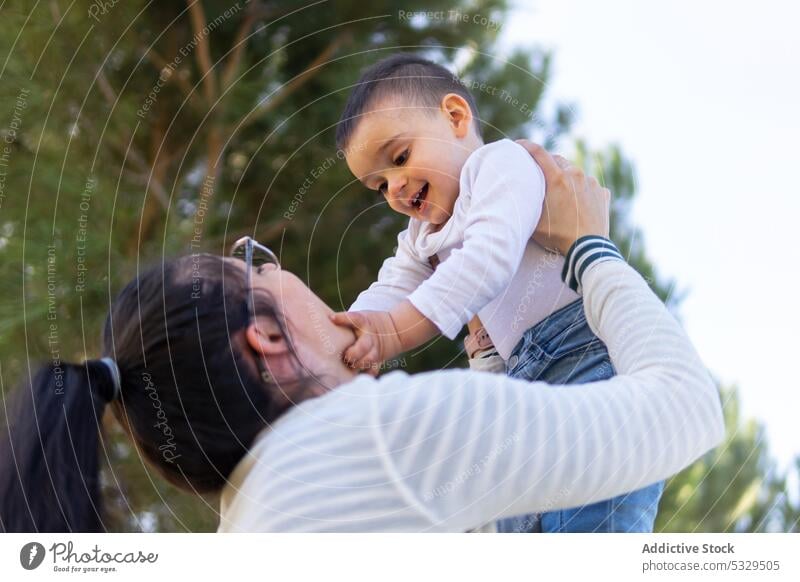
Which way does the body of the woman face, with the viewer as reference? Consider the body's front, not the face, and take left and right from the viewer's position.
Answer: facing away from the viewer and to the right of the viewer

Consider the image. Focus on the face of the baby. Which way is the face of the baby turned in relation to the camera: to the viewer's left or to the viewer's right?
to the viewer's left

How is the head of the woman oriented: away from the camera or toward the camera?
away from the camera
